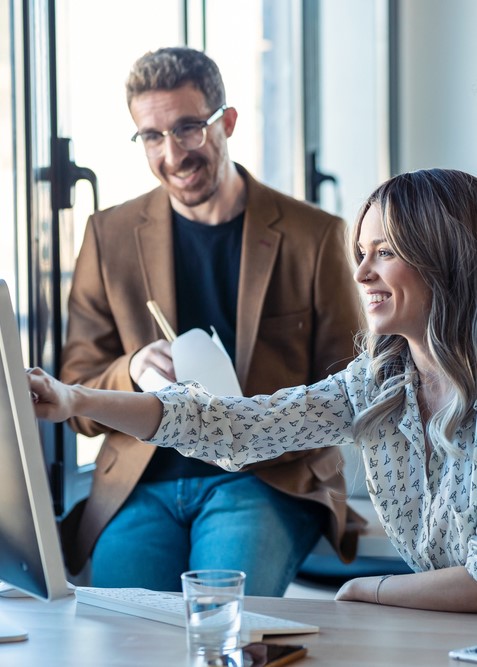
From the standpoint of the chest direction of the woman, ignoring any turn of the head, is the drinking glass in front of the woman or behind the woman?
in front

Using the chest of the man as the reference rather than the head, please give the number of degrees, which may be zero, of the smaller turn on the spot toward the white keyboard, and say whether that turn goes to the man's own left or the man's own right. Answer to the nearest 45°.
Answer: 0° — they already face it

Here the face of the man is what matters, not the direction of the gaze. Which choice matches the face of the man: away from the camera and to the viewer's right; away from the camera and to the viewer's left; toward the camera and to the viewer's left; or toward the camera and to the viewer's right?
toward the camera and to the viewer's left

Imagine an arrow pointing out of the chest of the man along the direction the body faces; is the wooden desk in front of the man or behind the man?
in front

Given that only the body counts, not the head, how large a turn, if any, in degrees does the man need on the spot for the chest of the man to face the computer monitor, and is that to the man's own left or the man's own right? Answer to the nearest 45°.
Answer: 0° — they already face it

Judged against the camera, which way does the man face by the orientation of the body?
toward the camera
